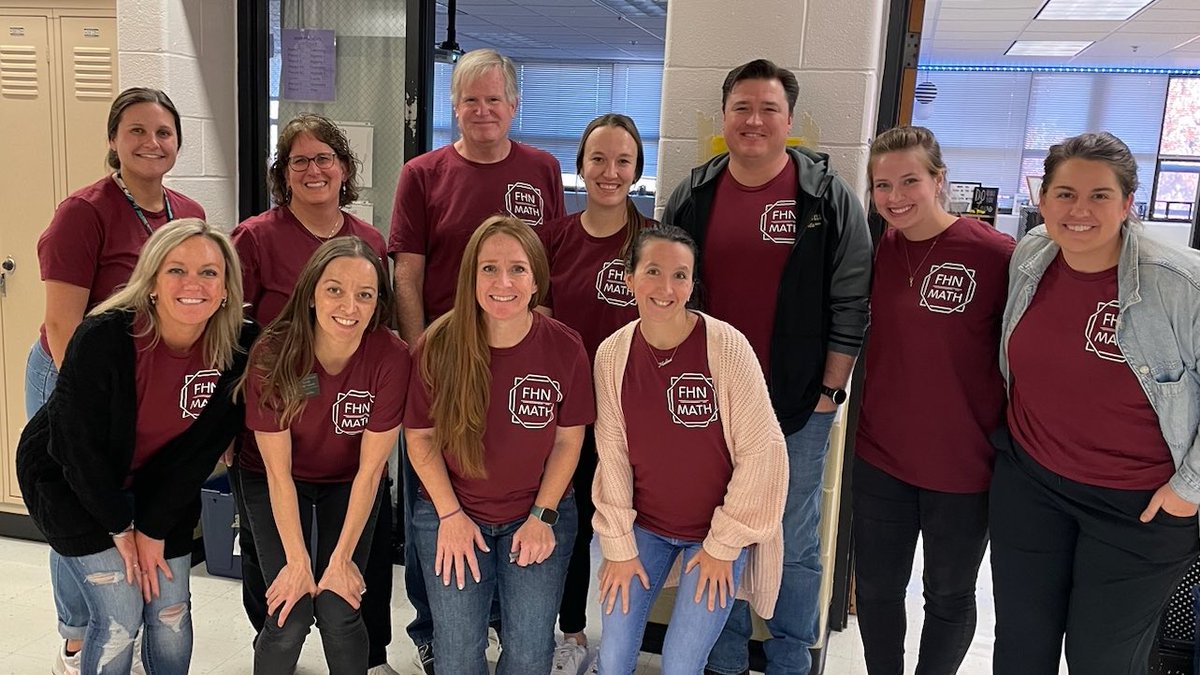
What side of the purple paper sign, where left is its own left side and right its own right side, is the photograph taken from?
front

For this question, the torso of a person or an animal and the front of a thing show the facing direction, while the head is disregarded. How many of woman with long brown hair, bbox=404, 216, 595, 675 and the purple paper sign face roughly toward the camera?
2

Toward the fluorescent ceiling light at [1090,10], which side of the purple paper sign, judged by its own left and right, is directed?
left

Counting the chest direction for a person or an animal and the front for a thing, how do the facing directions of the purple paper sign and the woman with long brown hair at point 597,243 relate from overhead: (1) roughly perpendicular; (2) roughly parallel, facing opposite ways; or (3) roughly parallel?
roughly parallel

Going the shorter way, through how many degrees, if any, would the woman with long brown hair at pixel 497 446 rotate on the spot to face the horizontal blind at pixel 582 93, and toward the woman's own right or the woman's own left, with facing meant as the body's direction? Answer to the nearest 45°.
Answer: approximately 180°

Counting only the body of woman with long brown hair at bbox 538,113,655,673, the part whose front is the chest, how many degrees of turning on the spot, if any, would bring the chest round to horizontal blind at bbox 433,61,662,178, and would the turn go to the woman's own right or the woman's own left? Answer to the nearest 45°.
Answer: approximately 180°

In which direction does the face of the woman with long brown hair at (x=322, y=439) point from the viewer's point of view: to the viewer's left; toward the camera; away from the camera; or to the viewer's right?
toward the camera

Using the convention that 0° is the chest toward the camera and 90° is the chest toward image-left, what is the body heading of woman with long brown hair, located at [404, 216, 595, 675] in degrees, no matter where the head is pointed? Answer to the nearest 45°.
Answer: approximately 0°

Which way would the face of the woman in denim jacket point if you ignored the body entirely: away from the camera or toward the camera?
toward the camera

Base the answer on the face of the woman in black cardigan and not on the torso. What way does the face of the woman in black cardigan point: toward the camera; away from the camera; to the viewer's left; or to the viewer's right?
toward the camera

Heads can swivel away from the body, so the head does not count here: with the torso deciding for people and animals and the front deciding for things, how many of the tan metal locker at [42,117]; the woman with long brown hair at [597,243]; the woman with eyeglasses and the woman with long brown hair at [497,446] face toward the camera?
4

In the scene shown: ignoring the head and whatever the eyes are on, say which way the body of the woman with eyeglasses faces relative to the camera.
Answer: toward the camera

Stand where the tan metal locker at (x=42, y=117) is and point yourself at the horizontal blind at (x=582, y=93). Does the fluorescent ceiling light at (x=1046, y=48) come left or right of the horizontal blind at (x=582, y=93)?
right

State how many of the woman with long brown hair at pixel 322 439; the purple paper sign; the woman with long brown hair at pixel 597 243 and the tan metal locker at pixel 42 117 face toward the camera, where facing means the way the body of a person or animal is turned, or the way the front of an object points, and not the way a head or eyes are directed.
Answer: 4

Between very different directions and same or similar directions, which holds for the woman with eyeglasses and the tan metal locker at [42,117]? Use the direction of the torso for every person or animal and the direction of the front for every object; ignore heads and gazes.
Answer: same or similar directions
